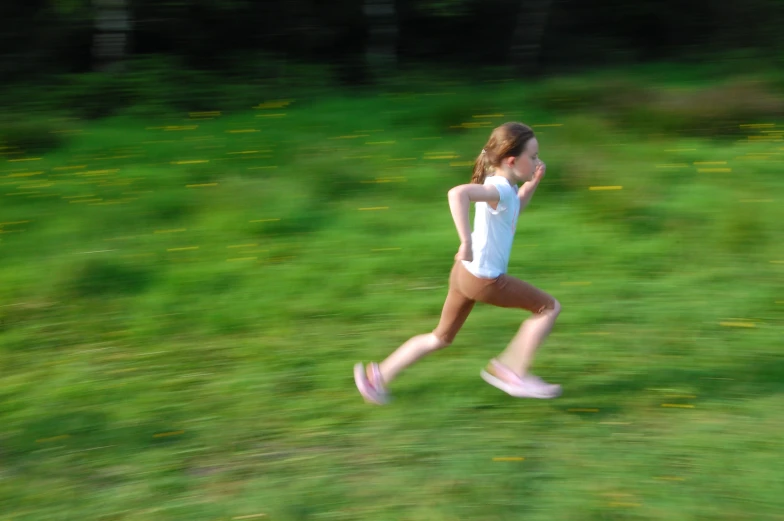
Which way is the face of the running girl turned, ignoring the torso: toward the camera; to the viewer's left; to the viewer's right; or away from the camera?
to the viewer's right

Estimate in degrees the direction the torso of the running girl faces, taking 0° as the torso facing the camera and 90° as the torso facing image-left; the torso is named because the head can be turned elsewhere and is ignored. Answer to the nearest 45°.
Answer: approximately 270°
